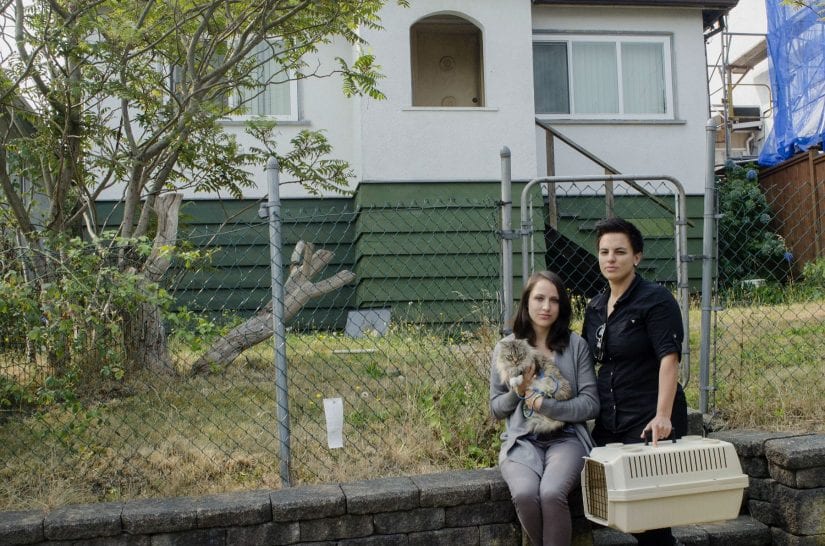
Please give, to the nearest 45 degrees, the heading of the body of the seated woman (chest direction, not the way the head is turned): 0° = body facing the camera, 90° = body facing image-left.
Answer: approximately 0°

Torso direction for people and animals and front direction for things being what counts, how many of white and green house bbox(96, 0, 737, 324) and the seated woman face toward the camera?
2

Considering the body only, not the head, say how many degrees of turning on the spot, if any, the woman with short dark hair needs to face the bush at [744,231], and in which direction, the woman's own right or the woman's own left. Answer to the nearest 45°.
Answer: approximately 135° to the woman's own right

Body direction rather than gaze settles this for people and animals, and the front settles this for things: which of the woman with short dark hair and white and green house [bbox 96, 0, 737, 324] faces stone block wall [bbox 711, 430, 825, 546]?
the white and green house

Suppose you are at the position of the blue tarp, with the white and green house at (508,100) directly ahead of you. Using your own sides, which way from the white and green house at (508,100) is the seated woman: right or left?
left

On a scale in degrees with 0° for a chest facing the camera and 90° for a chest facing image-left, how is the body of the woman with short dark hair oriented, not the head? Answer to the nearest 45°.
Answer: approximately 45°

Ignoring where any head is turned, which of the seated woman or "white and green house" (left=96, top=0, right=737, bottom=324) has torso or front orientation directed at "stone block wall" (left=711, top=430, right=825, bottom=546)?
the white and green house

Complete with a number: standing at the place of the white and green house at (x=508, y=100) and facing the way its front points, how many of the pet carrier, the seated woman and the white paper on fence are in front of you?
3

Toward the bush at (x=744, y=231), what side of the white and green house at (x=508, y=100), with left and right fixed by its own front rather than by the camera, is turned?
left

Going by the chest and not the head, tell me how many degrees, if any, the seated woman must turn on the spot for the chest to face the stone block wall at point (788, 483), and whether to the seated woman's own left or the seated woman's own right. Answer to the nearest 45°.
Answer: approximately 135° to the seated woman's own left

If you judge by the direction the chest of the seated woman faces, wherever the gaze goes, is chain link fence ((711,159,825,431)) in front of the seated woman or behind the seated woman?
behind

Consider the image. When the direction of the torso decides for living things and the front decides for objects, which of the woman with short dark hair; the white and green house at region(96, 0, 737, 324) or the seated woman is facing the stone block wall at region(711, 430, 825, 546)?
the white and green house
